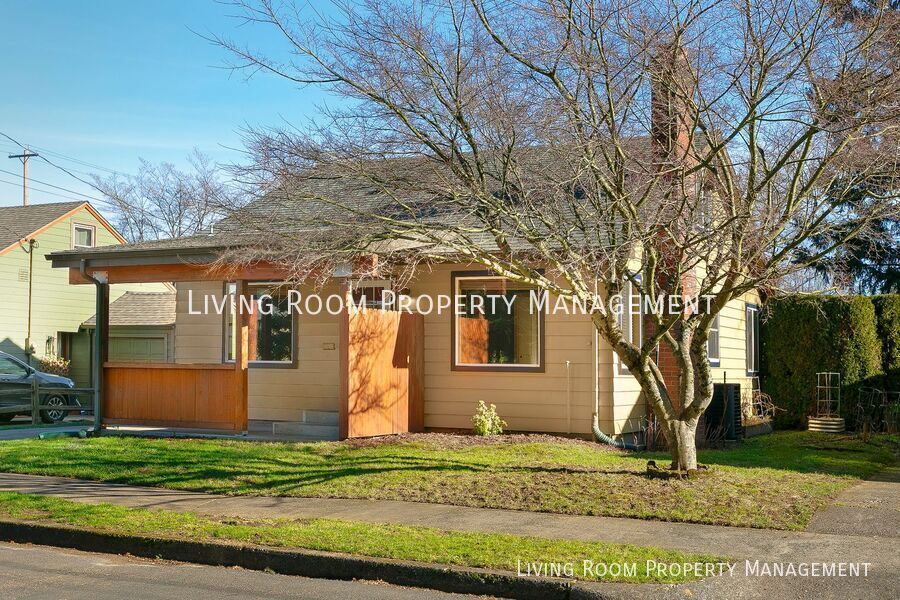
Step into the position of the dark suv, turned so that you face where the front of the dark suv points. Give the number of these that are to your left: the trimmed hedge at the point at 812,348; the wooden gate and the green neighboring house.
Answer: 1

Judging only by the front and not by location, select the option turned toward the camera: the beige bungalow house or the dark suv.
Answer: the beige bungalow house

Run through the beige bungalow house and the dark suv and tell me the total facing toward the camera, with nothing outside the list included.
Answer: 1

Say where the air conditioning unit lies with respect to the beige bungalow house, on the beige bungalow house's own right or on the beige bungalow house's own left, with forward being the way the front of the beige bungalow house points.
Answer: on the beige bungalow house's own left

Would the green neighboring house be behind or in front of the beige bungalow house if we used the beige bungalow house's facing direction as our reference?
behind

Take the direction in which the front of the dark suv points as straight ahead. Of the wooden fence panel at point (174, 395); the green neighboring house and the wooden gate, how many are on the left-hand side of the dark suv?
1

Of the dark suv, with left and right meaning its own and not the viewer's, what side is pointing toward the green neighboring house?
left

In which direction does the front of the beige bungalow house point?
toward the camera

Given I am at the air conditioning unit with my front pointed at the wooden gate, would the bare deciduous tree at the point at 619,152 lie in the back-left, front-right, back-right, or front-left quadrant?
front-left
